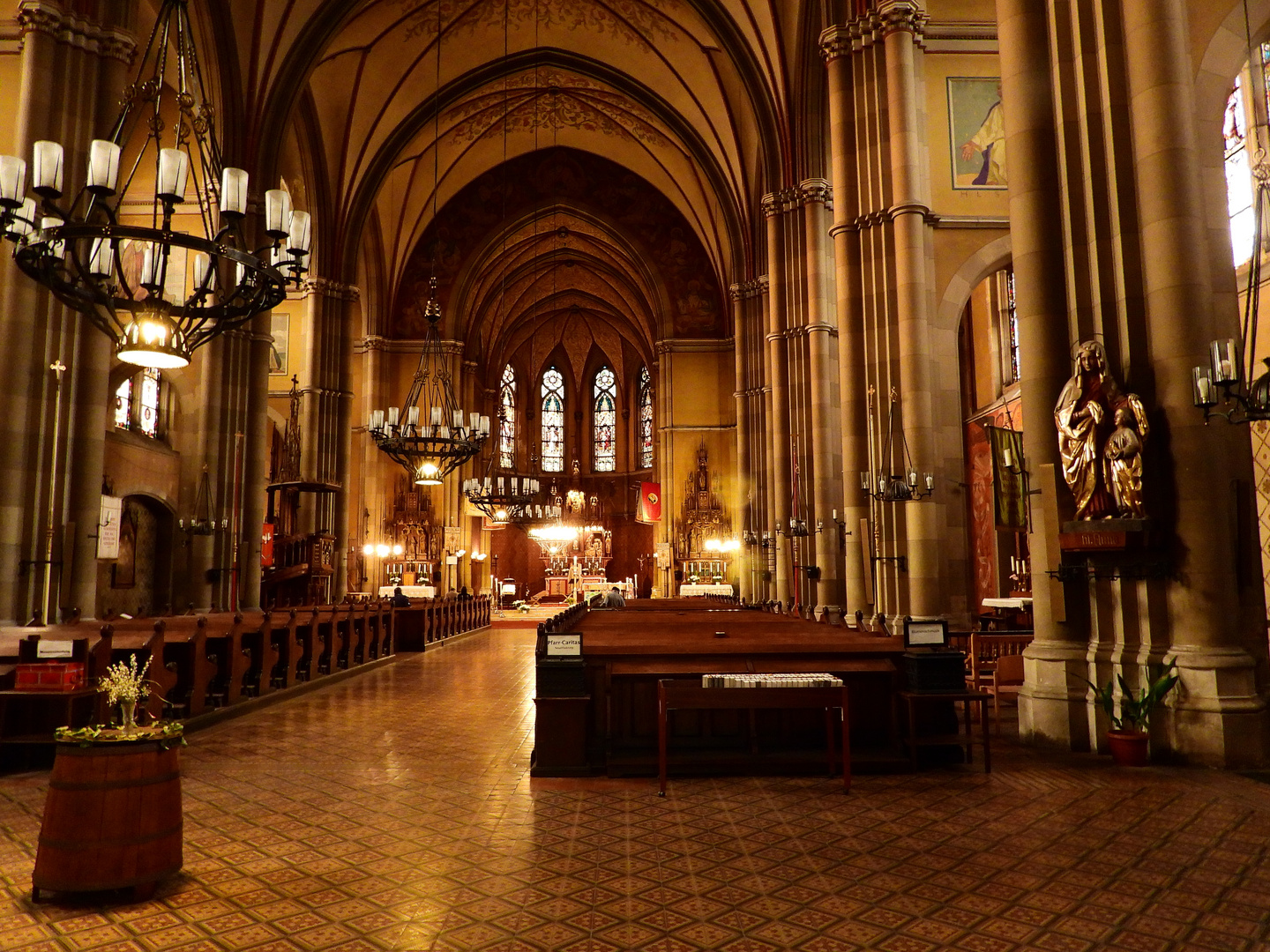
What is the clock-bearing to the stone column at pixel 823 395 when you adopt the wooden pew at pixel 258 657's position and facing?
The stone column is roughly at 1 o'clock from the wooden pew.

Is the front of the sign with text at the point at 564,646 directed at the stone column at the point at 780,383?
no

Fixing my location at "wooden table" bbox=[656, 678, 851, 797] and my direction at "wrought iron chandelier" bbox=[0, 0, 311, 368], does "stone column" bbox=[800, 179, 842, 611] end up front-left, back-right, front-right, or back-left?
back-right

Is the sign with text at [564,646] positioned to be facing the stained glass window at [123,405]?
no

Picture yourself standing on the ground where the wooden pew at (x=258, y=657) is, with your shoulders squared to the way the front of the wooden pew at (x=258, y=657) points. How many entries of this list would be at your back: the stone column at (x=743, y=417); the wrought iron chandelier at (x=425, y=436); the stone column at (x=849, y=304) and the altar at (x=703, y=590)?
0

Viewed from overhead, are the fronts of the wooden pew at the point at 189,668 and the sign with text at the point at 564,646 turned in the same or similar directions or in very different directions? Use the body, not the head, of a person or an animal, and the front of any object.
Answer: very different directions

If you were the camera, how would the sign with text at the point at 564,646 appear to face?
facing the viewer

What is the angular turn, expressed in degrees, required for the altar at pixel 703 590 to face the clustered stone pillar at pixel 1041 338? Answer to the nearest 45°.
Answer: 0° — it already faces it

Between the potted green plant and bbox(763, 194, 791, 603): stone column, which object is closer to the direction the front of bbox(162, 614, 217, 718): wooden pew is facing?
the stone column

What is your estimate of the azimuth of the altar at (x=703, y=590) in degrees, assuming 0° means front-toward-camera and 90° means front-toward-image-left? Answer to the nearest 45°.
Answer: approximately 0°

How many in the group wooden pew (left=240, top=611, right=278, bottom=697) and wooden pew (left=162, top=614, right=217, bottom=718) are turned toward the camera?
0

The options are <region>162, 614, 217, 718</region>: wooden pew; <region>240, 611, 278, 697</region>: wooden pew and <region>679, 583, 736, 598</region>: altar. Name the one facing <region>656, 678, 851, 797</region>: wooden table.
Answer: the altar

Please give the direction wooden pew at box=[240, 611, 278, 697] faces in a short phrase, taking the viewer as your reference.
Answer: facing away from the viewer and to the right of the viewer

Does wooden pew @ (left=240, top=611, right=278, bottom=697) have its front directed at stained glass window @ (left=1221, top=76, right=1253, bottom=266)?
no

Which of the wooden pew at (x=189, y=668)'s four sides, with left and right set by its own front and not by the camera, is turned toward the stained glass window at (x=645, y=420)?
front

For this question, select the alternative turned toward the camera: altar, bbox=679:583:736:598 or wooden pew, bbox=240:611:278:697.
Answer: the altar

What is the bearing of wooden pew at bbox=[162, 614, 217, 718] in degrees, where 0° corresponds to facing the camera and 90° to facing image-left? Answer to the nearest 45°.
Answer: approximately 225°

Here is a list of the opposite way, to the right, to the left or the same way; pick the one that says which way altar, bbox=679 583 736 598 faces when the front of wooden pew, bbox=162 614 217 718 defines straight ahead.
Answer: the opposite way

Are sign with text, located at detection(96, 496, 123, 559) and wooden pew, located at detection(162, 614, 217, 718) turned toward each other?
no
